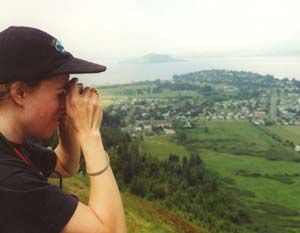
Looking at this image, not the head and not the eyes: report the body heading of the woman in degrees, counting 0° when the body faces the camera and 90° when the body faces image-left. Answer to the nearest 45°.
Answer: approximately 270°

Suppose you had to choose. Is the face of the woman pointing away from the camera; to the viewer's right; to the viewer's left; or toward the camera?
to the viewer's right
